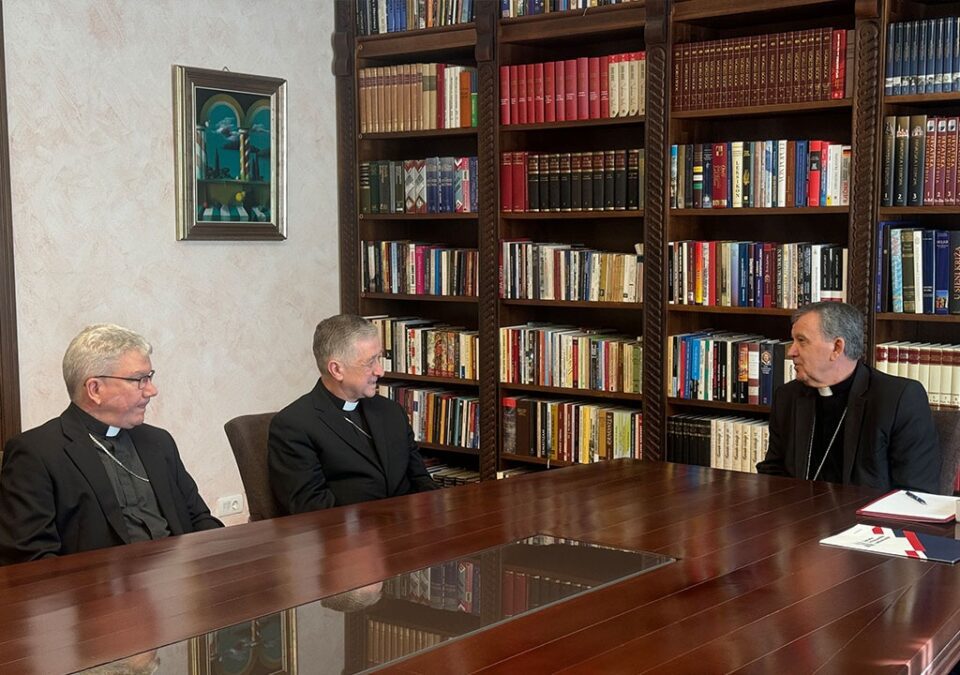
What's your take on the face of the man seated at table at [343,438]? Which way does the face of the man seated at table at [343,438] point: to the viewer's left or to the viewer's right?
to the viewer's right

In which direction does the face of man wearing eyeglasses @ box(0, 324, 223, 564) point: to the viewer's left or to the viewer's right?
to the viewer's right
